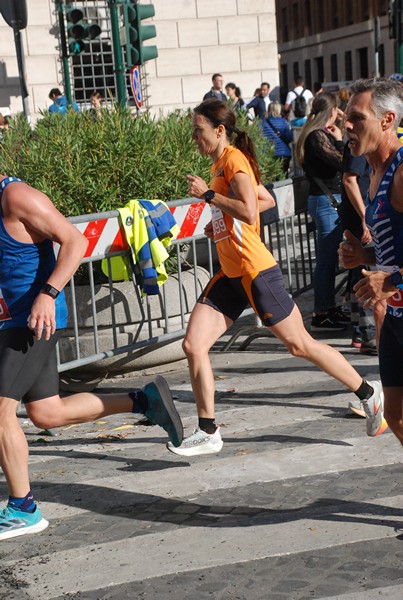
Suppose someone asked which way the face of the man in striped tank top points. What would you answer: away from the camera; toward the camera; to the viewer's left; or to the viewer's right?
to the viewer's left

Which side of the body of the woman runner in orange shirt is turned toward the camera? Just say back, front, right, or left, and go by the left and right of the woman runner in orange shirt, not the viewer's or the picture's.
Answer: left

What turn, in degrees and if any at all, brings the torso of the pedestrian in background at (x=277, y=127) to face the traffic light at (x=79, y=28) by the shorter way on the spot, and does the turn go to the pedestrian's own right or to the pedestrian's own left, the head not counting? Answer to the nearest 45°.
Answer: approximately 90° to the pedestrian's own left

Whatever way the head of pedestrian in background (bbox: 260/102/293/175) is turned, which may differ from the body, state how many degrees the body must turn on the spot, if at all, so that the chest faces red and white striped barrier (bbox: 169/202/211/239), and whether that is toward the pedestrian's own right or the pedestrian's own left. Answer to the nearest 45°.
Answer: approximately 180°
